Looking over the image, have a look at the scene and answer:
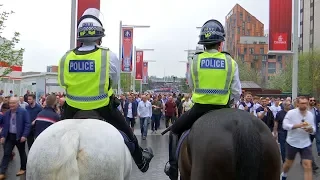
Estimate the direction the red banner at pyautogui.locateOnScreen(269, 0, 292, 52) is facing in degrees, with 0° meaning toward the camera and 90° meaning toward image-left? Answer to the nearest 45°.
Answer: approximately 0°

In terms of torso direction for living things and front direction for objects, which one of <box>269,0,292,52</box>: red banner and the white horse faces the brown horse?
the red banner

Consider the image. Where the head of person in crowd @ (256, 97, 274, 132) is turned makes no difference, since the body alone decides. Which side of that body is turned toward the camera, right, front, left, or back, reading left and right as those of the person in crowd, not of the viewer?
front

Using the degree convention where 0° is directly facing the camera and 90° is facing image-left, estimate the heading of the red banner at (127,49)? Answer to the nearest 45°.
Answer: approximately 0°

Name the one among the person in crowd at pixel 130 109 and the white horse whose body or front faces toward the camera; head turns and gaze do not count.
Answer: the person in crowd

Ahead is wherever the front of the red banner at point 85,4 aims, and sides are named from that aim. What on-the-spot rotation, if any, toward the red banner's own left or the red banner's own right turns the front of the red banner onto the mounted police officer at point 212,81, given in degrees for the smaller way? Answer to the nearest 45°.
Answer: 0° — it already faces them

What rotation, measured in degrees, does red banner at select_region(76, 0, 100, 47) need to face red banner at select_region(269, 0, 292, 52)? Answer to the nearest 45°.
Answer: approximately 90° to its left

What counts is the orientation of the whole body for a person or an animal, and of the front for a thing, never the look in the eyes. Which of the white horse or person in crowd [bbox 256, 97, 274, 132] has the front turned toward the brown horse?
the person in crowd

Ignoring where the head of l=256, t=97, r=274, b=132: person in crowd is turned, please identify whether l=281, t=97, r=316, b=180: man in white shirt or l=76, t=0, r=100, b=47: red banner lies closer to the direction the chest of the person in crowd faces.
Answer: the man in white shirt

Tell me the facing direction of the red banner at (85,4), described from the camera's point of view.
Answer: facing the viewer

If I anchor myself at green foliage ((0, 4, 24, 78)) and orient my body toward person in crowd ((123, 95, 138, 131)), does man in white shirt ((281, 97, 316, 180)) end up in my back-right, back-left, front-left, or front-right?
front-right

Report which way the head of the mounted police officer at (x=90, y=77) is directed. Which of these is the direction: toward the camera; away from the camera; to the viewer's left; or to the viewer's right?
away from the camera

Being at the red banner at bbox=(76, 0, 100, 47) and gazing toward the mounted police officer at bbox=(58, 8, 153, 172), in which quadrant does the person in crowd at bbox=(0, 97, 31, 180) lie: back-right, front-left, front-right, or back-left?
front-right

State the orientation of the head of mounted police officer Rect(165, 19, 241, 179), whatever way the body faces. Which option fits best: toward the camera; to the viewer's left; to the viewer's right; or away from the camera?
away from the camera

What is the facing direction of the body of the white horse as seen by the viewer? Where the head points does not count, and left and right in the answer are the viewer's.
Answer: facing away from the viewer
